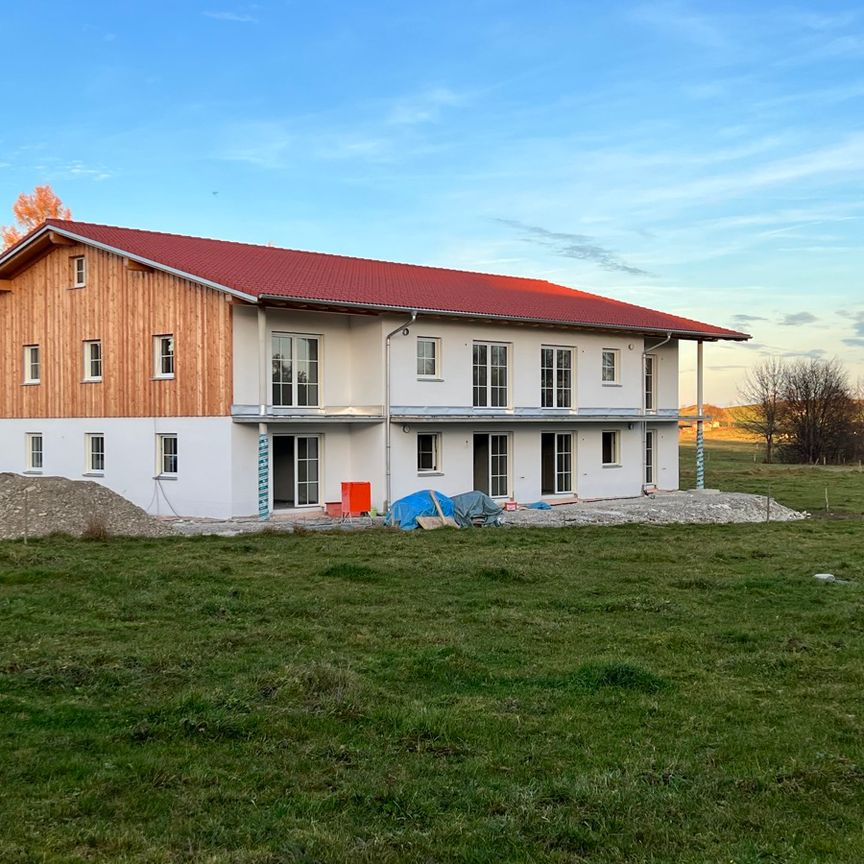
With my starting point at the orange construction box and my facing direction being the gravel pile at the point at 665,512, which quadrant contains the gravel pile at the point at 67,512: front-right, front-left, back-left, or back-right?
back-right

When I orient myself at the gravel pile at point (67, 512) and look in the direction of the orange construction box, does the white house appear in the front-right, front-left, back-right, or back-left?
front-left

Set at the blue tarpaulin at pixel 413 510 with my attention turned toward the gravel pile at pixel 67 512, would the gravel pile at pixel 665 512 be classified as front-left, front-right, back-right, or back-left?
back-right

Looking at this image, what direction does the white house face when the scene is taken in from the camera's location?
facing the viewer and to the right of the viewer

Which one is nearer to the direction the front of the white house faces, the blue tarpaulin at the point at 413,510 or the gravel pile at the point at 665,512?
the blue tarpaulin

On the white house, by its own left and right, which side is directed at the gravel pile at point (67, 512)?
right

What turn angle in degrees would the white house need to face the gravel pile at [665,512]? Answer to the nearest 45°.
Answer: approximately 45° to its left

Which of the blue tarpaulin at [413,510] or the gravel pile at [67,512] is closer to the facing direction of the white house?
the blue tarpaulin

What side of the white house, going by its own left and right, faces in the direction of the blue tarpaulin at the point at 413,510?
front
